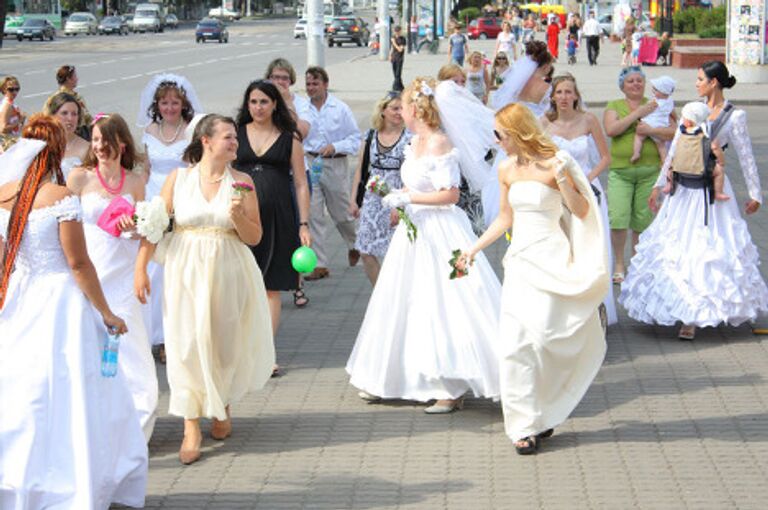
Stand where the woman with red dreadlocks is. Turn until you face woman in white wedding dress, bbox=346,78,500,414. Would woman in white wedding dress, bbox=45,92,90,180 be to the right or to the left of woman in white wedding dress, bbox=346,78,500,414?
left

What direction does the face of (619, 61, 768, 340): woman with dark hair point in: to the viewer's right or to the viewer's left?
to the viewer's left

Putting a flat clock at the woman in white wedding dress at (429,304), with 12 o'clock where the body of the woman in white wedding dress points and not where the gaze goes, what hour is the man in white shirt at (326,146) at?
The man in white shirt is roughly at 4 o'clock from the woman in white wedding dress.

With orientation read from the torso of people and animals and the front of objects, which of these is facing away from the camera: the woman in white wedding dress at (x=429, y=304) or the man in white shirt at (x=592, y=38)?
the man in white shirt

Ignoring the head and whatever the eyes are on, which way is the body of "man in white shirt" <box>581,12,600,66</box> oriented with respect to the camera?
away from the camera

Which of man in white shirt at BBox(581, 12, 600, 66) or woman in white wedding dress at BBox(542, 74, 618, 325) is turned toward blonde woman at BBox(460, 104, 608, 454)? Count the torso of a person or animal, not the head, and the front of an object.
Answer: the woman in white wedding dress

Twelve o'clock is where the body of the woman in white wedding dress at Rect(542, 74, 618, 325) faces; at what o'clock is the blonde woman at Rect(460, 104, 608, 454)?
The blonde woman is roughly at 12 o'clock from the woman in white wedding dress.

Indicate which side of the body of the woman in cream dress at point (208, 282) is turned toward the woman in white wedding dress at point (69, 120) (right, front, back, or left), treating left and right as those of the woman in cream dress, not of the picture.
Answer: back

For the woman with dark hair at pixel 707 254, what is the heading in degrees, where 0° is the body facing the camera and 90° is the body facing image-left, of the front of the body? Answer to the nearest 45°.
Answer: approximately 45°

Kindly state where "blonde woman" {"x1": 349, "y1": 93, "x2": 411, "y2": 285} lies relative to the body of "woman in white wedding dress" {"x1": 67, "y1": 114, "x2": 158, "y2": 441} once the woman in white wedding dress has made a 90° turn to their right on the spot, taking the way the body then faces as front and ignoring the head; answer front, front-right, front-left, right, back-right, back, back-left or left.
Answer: back-right

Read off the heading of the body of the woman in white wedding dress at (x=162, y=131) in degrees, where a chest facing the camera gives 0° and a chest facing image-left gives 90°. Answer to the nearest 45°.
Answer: approximately 0°
